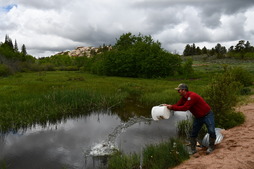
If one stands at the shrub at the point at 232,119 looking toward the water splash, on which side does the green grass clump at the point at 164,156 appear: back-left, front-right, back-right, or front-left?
front-left

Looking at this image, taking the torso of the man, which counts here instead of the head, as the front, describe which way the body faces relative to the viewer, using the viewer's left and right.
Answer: facing to the left of the viewer

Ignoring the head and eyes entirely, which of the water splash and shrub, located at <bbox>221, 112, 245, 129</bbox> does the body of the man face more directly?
the water splash

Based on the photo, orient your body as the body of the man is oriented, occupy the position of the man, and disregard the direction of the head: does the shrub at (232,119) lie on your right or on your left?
on your right

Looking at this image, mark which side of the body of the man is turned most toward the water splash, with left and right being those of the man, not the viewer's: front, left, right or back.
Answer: front

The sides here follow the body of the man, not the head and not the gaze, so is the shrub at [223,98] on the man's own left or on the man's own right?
on the man's own right

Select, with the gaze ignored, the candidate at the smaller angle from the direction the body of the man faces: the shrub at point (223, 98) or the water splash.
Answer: the water splash

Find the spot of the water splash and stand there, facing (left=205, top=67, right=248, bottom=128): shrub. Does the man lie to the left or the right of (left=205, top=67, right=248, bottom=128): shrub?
right
